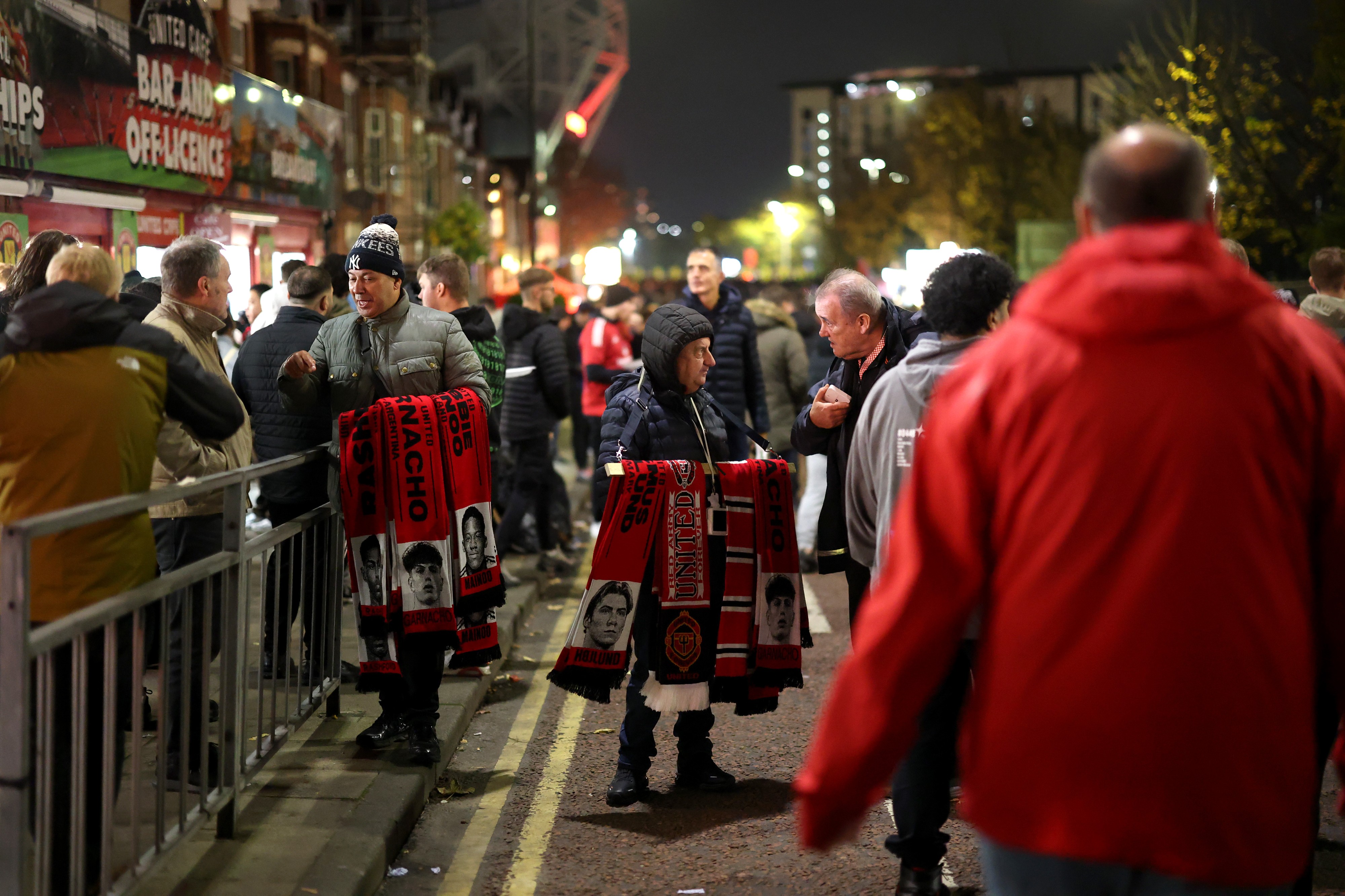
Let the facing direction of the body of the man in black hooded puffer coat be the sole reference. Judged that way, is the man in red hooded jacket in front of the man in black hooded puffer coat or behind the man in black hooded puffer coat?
in front

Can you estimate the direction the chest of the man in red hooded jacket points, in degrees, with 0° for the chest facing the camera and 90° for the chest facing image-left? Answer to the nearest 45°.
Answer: approximately 180°

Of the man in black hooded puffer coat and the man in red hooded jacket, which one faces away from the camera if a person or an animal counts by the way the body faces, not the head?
the man in red hooded jacket

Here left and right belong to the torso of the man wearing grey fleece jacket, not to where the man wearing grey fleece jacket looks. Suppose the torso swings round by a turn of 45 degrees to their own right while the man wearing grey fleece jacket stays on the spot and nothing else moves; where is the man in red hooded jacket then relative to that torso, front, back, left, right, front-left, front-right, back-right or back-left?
right

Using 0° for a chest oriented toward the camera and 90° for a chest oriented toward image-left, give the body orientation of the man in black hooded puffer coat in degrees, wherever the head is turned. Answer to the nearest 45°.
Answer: approximately 315°

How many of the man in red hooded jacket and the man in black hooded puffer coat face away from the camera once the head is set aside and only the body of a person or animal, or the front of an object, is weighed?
1

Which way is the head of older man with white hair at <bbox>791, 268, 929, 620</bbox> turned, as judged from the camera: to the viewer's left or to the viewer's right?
to the viewer's left

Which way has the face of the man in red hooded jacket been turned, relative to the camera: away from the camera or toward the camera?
away from the camera

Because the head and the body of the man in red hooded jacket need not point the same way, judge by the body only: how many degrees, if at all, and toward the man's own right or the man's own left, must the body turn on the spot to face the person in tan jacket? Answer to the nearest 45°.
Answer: approximately 45° to the man's own left

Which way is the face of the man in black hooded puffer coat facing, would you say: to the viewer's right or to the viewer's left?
to the viewer's right

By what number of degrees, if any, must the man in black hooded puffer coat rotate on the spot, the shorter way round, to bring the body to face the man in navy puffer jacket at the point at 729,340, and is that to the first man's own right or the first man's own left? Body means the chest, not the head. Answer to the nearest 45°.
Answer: approximately 135° to the first man's own left

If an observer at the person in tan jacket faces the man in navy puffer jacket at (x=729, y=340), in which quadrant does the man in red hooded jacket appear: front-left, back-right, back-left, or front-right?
back-right

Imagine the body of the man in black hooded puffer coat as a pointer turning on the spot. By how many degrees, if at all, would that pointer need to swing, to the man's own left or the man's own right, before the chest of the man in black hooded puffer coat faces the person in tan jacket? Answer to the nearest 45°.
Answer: approximately 135° to the man's own right
